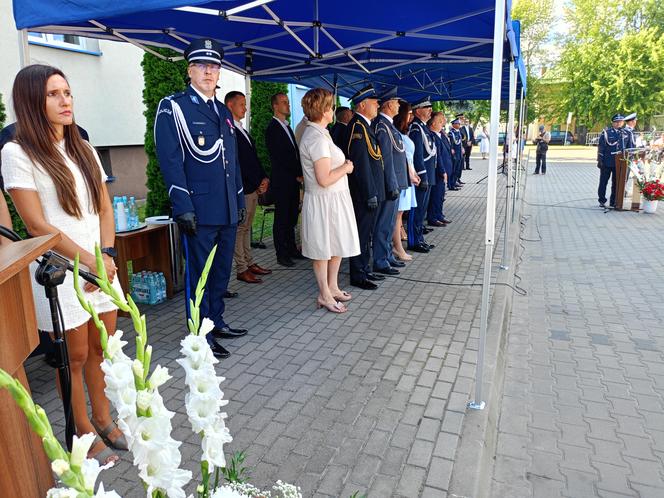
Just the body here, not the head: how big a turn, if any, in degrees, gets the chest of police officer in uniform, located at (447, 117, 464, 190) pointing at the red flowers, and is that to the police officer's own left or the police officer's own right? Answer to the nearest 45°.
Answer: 0° — they already face it

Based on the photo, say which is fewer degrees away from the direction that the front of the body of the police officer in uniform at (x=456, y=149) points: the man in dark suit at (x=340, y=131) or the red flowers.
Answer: the red flowers

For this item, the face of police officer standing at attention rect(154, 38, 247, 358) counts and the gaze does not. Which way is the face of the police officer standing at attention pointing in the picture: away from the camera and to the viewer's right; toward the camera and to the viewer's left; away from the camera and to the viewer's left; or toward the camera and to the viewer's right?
toward the camera and to the viewer's right

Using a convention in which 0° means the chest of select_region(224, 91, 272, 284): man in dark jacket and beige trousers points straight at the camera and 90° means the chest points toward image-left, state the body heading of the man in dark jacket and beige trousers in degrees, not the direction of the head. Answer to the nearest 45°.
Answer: approximately 270°

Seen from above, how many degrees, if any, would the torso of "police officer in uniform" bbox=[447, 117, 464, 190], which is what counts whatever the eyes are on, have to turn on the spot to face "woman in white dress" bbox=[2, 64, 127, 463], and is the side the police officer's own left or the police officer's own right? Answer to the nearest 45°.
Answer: approximately 45° to the police officer's own right

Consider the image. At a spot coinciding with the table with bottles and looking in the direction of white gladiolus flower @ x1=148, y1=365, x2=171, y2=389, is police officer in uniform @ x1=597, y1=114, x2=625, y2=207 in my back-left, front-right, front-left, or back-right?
back-left

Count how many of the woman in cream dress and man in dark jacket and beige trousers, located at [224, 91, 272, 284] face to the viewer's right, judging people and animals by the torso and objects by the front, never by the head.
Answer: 2

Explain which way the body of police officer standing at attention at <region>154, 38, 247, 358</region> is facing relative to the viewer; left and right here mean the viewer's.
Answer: facing the viewer and to the right of the viewer

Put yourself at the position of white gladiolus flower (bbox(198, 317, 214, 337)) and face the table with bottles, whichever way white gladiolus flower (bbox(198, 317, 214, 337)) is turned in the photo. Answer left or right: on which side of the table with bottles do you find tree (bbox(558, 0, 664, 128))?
right

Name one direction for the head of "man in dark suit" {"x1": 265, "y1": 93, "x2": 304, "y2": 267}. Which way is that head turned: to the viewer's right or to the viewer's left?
to the viewer's right

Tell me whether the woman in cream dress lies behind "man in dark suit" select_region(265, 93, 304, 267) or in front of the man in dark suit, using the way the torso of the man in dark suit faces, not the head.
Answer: in front

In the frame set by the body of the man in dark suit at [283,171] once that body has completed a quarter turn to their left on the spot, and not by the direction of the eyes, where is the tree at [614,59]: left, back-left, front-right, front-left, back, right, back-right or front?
front

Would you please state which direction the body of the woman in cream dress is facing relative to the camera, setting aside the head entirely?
to the viewer's right

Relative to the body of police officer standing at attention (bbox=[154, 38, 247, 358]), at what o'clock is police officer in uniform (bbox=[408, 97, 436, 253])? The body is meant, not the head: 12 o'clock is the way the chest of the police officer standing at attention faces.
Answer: The police officer in uniform is roughly at 9 o'clock from the police officer standing at attention.

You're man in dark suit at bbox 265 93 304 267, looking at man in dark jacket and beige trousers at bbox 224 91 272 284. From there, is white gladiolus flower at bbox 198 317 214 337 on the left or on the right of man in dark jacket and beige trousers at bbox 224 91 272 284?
left

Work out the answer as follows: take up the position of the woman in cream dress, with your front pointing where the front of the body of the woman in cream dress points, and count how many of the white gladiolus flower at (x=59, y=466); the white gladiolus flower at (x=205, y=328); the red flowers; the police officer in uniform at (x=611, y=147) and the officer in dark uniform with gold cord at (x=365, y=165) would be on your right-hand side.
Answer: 2

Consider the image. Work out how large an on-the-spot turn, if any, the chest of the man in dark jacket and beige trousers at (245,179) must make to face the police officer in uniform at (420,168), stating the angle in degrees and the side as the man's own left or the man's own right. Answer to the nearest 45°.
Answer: approximately 45° to the man's own left

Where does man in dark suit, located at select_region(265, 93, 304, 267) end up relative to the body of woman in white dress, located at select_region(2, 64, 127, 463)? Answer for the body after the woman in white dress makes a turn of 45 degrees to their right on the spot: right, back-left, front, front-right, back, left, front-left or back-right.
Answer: back-left

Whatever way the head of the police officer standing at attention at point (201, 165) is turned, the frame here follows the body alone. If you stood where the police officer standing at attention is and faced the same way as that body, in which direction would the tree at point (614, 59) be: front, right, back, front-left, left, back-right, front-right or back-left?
left

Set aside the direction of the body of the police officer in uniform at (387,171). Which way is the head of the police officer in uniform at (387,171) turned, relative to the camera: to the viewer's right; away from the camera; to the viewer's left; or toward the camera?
to the viewer's right
